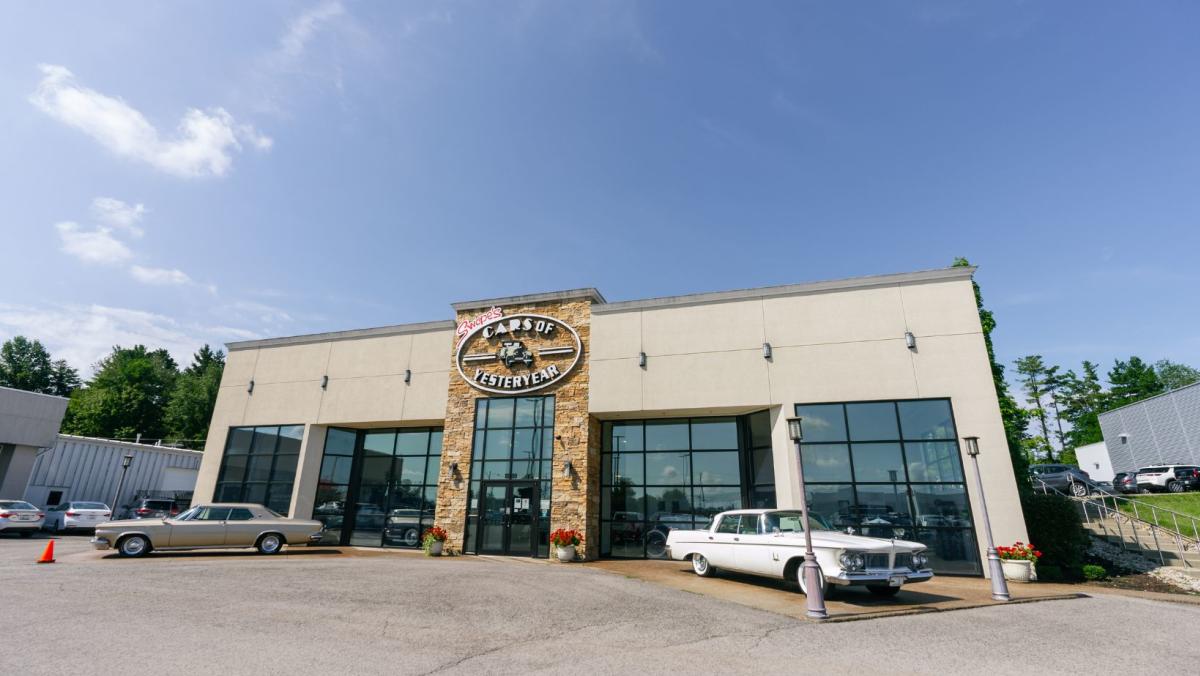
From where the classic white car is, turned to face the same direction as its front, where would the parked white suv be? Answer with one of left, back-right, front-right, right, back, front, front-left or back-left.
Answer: left

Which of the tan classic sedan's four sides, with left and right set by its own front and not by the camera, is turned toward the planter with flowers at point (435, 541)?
back

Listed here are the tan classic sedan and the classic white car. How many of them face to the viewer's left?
1

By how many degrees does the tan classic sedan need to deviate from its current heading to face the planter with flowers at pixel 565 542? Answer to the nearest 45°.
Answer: approximately 135° to its left

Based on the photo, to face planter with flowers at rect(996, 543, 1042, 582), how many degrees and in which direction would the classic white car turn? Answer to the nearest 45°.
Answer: approximately 90° to its left

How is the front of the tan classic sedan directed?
to the viewer's left

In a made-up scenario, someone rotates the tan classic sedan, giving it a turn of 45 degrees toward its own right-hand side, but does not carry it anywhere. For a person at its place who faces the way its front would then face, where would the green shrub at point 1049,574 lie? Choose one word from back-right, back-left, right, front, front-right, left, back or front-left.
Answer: back

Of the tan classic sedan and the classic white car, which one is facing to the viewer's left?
the tan classic sedan

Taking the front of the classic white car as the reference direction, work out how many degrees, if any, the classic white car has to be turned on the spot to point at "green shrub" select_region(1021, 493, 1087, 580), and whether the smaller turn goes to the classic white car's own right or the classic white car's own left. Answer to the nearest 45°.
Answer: approximately 90° to the classic white car's own left

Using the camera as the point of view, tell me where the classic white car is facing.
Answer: facing the viewer and to the right of the viewer
